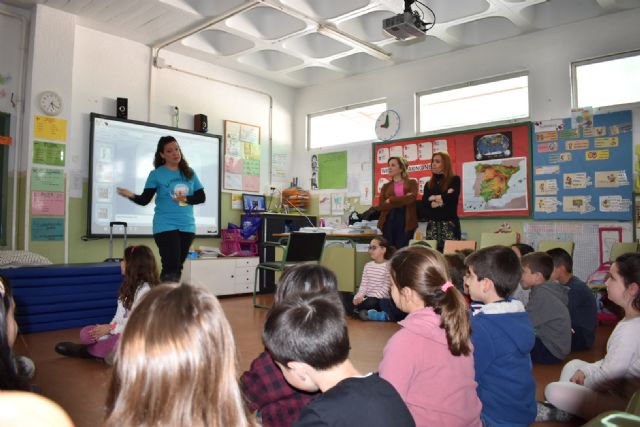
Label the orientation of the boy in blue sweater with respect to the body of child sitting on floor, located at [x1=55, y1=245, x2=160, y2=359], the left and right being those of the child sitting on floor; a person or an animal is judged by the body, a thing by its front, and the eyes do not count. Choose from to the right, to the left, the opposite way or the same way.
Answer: to the right

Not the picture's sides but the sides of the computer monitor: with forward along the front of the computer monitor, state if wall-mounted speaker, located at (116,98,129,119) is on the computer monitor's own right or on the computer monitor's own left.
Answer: on the computer monitor's own right

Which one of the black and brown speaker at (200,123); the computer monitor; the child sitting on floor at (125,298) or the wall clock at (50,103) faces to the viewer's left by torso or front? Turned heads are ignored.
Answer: the child sitting on floor

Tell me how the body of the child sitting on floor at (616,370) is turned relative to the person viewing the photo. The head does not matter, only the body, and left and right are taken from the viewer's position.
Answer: facing to the left of the viewer

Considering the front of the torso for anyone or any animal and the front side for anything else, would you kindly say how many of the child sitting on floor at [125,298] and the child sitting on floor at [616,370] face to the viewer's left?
2

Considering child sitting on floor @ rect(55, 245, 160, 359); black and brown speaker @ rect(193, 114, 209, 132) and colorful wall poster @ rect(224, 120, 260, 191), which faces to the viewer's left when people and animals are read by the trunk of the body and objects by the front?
the child sitting on floor

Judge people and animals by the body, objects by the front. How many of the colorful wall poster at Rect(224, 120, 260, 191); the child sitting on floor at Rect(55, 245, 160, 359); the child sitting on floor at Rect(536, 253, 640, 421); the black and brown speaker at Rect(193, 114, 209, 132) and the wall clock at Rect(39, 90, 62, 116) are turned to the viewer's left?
2

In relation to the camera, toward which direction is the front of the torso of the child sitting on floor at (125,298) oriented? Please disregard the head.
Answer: to the viewer's left

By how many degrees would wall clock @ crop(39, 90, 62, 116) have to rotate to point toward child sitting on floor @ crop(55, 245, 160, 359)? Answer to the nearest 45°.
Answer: approximately 45° to its right

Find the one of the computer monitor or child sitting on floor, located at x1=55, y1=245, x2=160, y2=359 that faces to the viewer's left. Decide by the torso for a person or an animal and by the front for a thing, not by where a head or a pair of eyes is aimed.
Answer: the child sitting on floor

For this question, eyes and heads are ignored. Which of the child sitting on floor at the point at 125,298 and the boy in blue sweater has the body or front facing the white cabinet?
the boy in blue sweater
